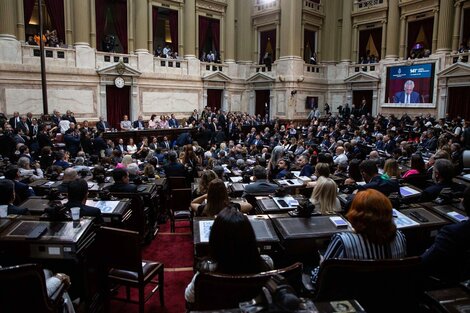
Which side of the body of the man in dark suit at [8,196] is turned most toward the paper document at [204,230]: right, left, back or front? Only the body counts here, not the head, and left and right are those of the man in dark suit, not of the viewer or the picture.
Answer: right

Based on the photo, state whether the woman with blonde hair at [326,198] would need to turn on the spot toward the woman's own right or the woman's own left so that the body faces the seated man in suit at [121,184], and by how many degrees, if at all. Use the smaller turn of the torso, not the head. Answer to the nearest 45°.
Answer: approximately 90° to the woman's own left

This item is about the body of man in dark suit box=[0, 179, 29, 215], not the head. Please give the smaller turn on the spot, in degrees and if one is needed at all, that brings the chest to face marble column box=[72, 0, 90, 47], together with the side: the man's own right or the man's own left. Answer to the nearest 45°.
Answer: approximately 45° to the man's own left

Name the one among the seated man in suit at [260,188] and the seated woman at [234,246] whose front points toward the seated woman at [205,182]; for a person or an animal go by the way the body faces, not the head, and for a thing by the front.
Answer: the seated woman at [234,246]

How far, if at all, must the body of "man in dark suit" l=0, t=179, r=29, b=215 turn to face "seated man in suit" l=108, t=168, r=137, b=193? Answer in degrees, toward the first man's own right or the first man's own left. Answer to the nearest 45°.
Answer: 0° — they already face them

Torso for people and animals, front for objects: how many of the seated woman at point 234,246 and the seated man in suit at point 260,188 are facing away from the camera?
2

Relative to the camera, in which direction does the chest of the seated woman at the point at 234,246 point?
away from the camera

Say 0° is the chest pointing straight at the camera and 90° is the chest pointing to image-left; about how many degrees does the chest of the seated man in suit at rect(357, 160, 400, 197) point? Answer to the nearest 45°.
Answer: approximately 135°

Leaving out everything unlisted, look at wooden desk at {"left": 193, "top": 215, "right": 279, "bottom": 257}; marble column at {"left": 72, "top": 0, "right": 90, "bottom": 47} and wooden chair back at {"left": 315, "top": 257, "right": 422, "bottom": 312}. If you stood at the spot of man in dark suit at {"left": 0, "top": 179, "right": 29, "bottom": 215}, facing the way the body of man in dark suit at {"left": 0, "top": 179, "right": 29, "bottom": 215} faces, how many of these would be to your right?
2

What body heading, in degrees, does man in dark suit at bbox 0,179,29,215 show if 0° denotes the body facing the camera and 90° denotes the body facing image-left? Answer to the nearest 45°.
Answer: approximately 225°

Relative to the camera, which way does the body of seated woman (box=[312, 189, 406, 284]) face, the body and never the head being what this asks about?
away from the camera

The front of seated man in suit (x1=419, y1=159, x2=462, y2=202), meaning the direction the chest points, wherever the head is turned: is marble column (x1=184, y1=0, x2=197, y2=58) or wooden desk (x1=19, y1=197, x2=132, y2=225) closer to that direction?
the marble column

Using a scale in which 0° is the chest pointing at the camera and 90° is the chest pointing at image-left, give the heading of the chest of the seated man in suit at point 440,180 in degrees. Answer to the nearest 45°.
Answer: approximately 135°

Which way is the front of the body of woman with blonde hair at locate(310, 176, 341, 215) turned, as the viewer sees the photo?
away from the camera

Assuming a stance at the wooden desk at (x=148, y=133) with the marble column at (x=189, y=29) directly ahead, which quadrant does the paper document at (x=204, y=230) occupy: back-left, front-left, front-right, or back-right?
back-right

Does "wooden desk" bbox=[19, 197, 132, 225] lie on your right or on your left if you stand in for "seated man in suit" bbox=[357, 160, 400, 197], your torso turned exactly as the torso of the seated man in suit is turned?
on your left

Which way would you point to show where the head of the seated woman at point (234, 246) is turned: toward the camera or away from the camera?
away from the camera

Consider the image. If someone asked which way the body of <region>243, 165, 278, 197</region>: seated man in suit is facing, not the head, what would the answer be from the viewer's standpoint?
away from the camera
